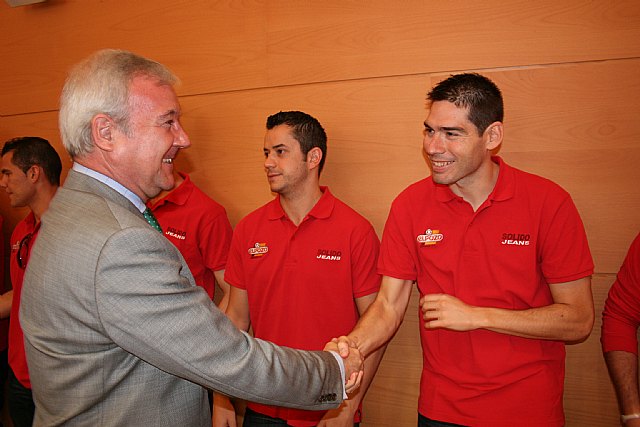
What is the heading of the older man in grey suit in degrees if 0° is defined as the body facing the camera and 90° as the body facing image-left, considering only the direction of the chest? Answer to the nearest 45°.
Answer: approximately 270°

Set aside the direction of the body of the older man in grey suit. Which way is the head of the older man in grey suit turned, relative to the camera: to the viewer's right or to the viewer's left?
to the viewer's right
